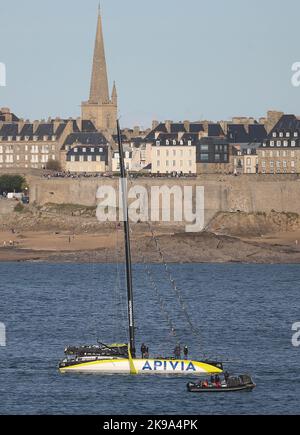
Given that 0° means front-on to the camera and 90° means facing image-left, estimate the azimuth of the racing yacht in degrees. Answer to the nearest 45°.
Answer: approximately 270°
